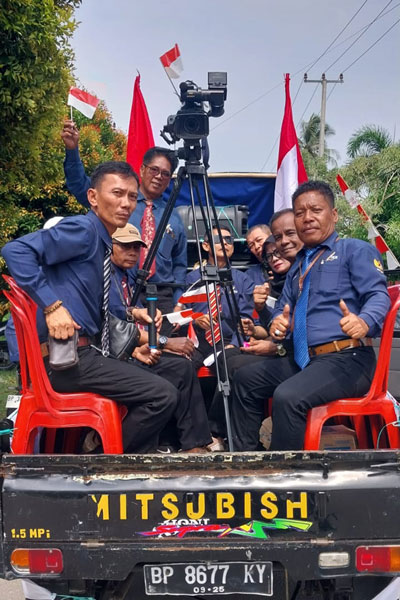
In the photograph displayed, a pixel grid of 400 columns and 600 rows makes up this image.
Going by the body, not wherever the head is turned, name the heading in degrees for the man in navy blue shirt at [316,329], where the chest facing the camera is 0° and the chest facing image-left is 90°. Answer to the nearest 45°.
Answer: approximately 45°

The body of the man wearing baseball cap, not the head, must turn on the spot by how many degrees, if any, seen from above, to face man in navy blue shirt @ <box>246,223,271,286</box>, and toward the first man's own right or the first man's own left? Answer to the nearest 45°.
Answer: approximately 90° to the first man's own left

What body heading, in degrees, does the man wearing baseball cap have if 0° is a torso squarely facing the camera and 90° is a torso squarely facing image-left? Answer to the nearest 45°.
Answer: approximately 315°

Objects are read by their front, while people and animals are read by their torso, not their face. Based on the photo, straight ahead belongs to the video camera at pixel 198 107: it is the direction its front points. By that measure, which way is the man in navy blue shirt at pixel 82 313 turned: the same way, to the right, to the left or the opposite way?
to the left
